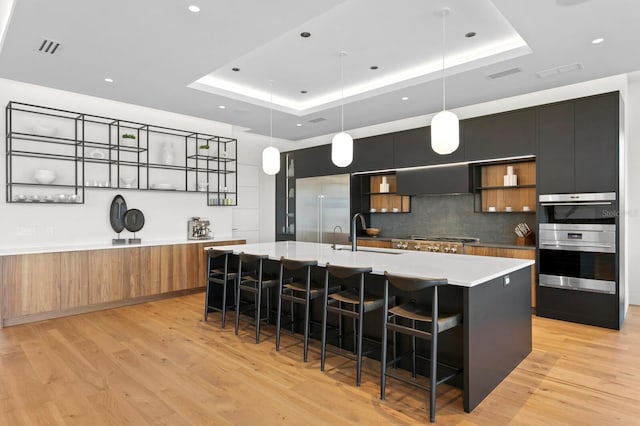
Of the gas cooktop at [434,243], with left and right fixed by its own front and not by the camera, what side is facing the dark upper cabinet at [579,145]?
left

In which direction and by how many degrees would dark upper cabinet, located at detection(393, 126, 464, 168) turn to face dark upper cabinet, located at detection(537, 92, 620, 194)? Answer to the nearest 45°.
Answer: approximately 90° to its left

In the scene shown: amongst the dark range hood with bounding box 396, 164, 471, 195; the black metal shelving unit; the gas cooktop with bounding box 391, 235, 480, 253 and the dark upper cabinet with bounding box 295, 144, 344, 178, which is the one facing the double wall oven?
the black metal shelving unit

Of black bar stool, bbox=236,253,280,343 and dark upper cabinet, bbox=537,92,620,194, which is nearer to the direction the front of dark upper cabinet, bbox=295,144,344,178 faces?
the black bar stool

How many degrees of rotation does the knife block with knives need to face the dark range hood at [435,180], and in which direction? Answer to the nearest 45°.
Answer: approximately 45° to its right

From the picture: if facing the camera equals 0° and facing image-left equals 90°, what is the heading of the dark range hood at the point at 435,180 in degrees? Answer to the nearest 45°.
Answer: approximately 45°

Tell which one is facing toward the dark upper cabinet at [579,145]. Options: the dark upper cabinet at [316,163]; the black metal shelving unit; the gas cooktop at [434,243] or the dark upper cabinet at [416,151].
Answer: the black metal shelving unit

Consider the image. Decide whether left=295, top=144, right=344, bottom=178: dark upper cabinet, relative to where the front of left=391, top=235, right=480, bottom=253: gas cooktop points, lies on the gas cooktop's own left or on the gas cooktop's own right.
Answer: on the gas cooktop's own right

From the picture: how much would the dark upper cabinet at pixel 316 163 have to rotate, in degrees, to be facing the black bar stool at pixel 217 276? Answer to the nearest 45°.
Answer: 0° — it already faces it
